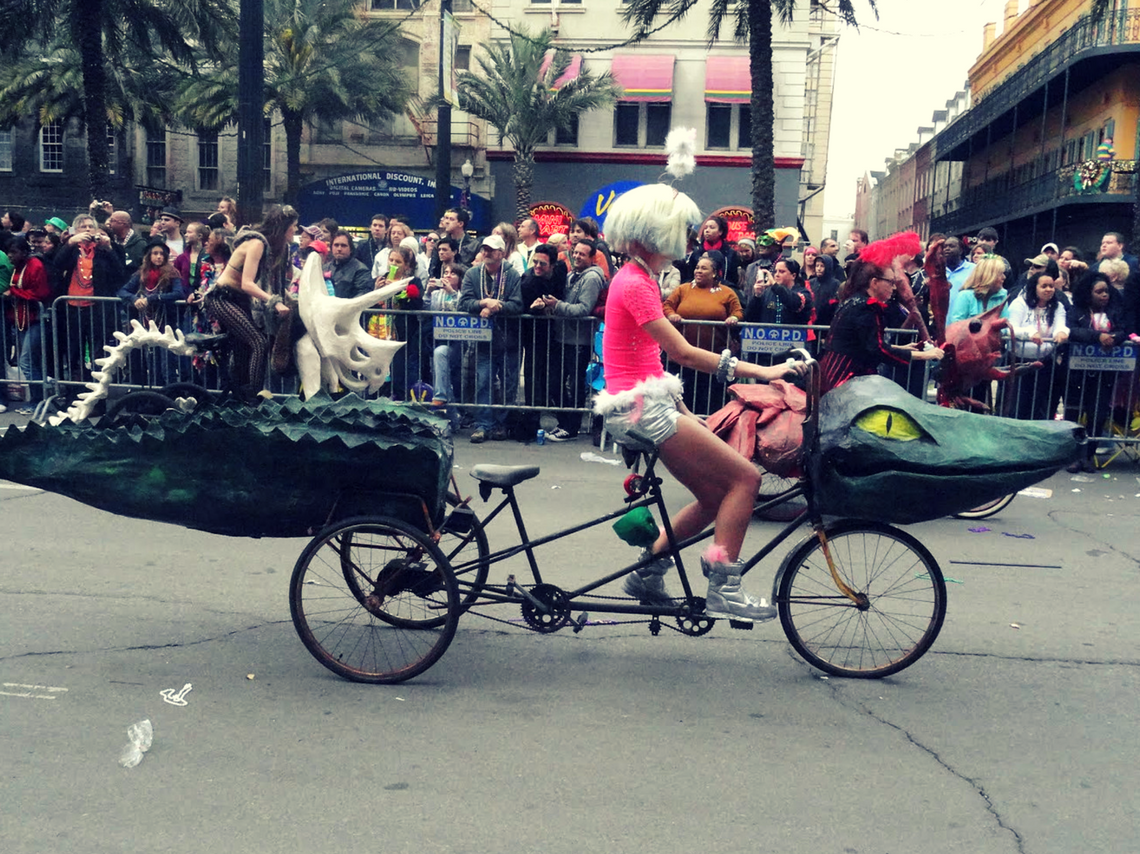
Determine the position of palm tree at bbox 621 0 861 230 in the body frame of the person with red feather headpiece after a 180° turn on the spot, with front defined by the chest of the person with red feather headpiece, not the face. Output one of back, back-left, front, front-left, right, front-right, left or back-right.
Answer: right

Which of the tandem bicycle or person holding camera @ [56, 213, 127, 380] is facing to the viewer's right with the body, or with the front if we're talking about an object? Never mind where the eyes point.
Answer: the tandem bicycle

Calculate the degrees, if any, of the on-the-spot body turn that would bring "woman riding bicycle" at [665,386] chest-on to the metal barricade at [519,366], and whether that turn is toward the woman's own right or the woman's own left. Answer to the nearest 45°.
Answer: approximately 90° to the woman's own left

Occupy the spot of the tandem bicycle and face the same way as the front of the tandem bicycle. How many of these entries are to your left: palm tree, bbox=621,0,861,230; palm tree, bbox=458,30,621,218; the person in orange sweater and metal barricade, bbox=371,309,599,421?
4

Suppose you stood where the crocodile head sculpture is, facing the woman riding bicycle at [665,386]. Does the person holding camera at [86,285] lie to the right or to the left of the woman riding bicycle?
right

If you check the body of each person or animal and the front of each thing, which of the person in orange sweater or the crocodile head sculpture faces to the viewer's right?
the crocodile head sculpture

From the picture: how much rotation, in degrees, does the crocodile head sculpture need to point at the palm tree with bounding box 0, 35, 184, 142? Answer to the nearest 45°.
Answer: approximately 135° to its left

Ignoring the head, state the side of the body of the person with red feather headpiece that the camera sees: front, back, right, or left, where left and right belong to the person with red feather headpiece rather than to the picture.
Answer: right

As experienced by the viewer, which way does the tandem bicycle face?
facing to the right of the viewer

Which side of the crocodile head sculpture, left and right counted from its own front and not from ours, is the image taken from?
right

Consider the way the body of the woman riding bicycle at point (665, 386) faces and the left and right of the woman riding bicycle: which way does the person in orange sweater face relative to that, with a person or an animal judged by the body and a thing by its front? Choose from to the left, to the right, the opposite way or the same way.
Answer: to the right

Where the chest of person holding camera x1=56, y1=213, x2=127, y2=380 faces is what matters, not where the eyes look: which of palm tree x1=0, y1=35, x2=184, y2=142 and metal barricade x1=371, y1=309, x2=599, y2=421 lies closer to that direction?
the metal barricade

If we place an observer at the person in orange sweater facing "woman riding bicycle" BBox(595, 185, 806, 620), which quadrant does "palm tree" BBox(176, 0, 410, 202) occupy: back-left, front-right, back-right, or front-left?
back-right

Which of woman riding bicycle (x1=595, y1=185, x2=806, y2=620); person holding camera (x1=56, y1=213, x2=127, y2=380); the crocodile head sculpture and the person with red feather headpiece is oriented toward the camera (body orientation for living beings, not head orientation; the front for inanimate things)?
the person holding camera

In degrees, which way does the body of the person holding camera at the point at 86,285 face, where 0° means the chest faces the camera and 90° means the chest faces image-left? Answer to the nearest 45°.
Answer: approximately 0°

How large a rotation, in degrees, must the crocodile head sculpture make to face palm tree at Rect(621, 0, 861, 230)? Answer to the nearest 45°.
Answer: approximately 90° to its left
